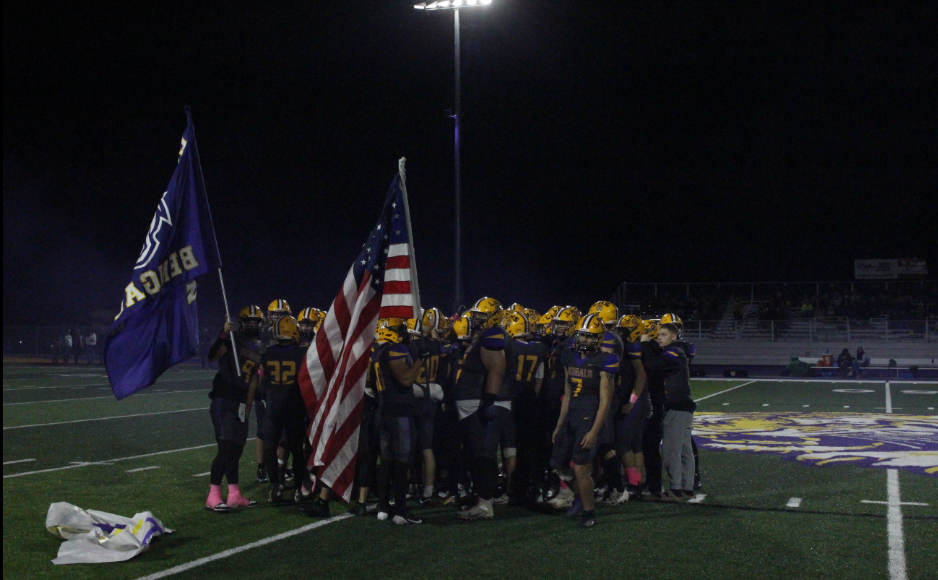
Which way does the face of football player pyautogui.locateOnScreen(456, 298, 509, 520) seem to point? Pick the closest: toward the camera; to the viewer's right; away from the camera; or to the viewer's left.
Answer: to the viewer's left

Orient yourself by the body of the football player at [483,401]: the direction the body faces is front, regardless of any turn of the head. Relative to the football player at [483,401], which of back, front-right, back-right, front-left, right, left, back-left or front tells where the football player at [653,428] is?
back-right

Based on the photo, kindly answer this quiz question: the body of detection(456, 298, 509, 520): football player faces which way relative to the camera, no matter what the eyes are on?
to the viewer's left

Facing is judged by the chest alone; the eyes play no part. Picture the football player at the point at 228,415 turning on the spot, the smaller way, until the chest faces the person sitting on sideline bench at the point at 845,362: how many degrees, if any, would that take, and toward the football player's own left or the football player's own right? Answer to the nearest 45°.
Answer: approximately 90° to the football player's own left
